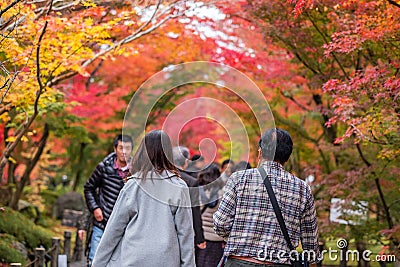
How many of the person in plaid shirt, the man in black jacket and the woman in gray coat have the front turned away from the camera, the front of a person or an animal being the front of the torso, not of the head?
2

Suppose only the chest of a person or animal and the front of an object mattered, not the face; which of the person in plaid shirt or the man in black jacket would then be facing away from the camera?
the person in plaid shirt

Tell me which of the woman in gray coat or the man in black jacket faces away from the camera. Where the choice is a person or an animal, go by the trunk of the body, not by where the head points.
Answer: the woman in gray coat

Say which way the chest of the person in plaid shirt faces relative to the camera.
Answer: away from the camera

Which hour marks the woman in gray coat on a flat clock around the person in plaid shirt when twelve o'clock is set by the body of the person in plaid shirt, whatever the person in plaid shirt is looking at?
The woman in gray coat is roughly at 9 o'clock from the person in plaid shirt.

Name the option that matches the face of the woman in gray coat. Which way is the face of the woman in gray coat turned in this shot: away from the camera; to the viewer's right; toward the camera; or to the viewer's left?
away from the camera

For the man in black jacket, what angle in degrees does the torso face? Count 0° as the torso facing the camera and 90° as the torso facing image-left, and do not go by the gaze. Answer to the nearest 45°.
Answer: approximately 315°

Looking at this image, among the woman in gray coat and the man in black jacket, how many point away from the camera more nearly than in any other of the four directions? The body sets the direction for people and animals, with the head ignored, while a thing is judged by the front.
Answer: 1

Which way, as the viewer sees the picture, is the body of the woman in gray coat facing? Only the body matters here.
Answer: away from the camera
